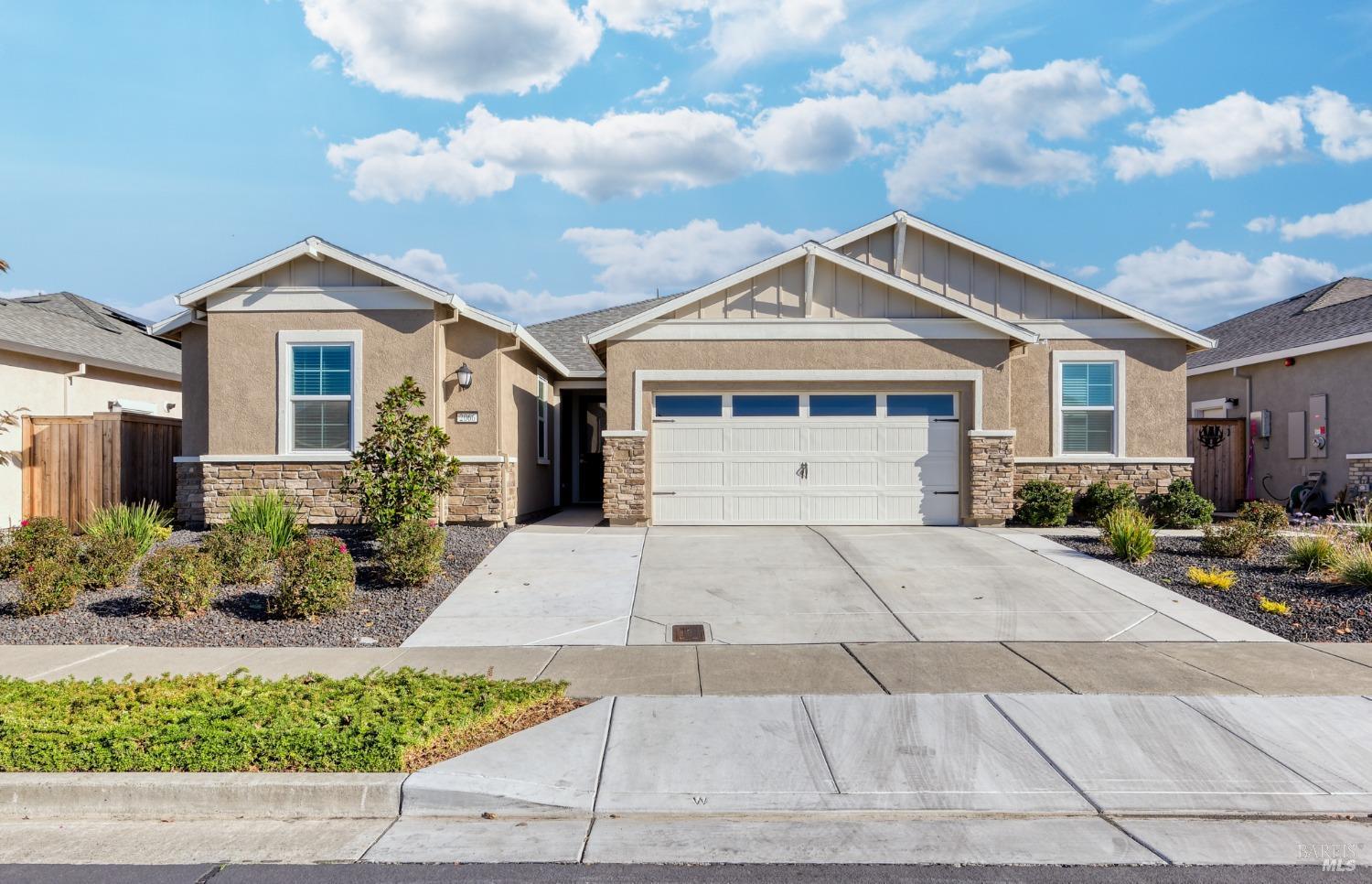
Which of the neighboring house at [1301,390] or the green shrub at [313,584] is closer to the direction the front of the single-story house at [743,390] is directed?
the green shrub

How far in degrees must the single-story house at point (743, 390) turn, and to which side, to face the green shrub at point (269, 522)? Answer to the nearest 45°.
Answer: approximately 45° to its right

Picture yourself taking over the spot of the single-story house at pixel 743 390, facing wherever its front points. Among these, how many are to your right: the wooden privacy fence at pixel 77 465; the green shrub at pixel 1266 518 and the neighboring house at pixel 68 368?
2

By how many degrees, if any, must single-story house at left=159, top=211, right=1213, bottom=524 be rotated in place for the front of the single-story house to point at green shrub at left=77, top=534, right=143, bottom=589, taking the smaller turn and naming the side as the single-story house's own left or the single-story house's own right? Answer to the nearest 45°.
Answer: approximately 45° to the single-story house's own right

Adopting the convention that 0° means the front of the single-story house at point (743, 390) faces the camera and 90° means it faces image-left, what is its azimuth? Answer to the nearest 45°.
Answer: approximately 0°

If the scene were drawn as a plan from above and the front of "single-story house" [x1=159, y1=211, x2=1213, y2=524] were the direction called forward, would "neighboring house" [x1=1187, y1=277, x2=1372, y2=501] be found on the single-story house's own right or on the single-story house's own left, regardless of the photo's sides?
on the single-story house's own left

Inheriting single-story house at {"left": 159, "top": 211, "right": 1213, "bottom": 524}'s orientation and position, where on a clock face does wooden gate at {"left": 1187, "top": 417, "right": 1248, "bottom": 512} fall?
The wooden gate is roughly at 8 o'clock from the single-story house.

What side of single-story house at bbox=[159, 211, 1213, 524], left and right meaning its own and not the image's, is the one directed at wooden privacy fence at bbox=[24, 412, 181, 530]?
right

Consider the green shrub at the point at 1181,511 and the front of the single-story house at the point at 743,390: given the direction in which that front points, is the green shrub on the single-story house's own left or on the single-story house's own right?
on the single-story house's own left
